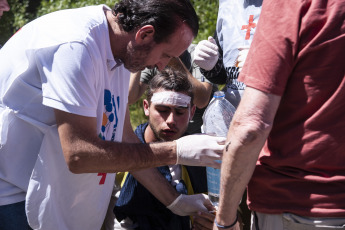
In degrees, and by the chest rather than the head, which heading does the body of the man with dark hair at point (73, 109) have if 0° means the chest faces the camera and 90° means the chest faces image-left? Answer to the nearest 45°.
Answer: approximately 270°

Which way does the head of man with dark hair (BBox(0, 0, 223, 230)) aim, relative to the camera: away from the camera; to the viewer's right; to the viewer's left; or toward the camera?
to the viewer's right
